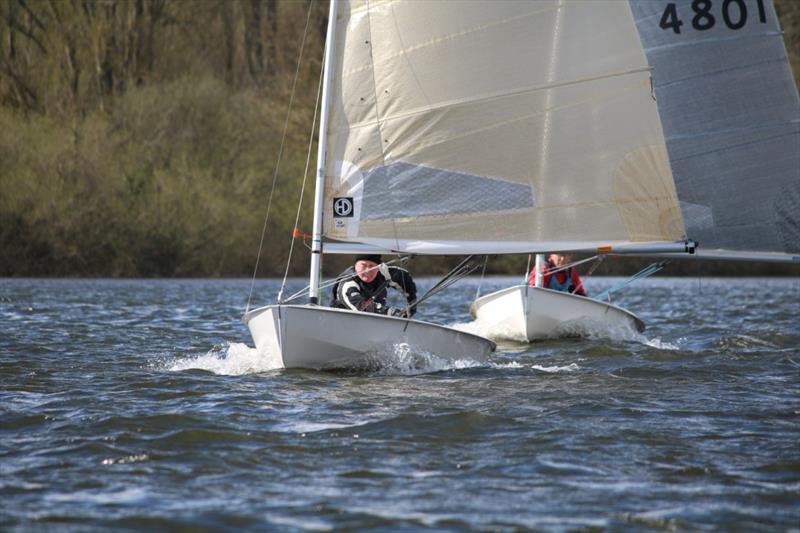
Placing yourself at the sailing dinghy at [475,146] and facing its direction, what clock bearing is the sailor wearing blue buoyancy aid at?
The sailor wearing blue buoyancy aid is roughly at 5 o'clock from the sailing dinghy.

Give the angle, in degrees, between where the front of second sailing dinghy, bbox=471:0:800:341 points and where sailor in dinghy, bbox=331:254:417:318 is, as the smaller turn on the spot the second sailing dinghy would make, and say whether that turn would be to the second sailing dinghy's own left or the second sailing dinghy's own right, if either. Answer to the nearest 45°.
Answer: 0° — it already faces them

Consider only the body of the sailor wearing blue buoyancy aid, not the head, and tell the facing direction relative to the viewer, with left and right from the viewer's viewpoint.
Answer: facing the viewer and to the left of the viewer
